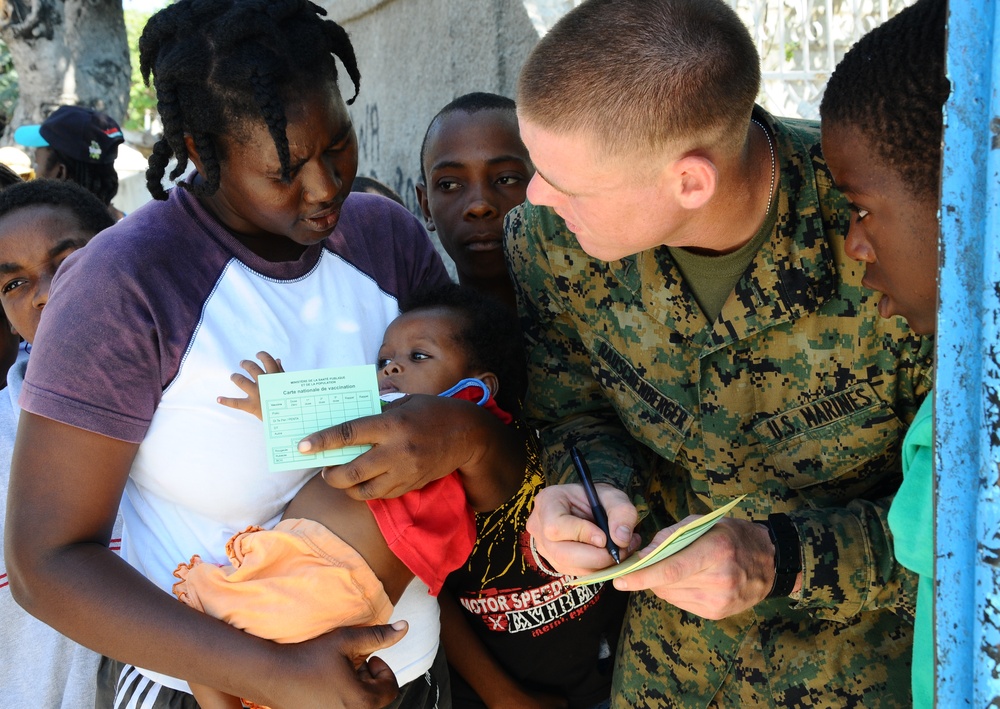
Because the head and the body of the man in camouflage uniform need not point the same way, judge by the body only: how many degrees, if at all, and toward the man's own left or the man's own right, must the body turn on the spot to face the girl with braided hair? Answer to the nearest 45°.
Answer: approximately 45° to the man's own right

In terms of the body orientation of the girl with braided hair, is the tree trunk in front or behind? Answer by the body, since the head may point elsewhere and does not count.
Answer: behind

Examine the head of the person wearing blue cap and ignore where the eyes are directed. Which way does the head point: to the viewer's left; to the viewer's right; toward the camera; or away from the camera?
to the viewer's left

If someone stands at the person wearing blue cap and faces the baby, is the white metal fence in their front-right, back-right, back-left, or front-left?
front-left

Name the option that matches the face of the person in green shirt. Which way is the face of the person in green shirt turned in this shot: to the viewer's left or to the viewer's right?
to the viewer's left

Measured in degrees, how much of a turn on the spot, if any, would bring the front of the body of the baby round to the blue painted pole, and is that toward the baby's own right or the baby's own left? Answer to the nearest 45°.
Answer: approximately 135° to the baby's own left

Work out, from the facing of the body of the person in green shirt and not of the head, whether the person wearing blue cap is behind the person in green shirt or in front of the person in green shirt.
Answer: in front

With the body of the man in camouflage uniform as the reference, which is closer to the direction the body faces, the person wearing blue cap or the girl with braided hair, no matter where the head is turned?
the girl with braided hair

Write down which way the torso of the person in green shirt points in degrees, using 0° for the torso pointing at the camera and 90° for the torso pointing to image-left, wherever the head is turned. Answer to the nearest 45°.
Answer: approximately 90°

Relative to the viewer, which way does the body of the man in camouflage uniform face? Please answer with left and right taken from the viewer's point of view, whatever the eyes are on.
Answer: facing the viewer and to the left of the viewer

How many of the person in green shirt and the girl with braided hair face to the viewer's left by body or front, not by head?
1

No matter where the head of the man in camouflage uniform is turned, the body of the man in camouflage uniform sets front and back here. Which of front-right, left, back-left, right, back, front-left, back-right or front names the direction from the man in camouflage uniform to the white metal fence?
back-right
